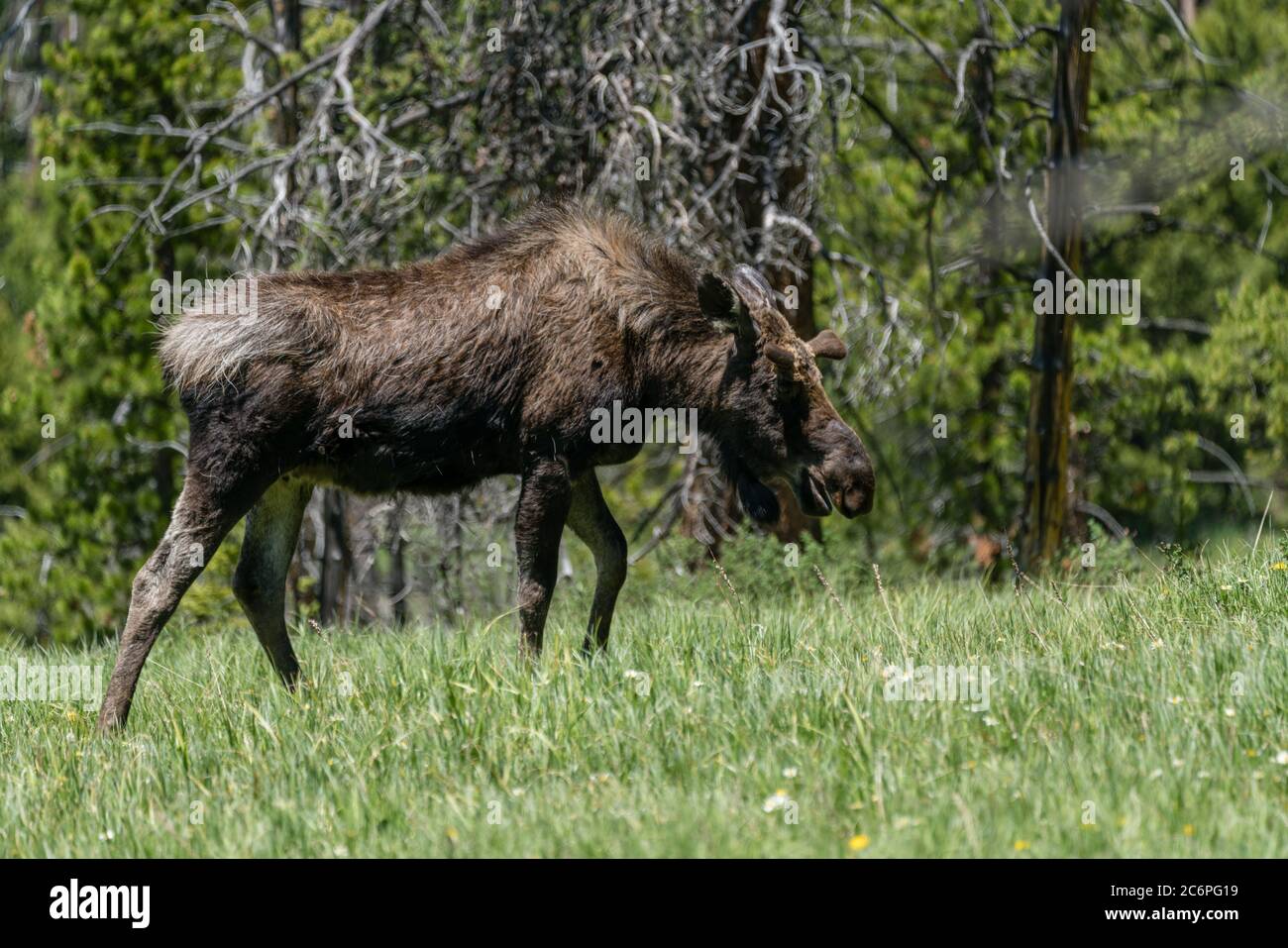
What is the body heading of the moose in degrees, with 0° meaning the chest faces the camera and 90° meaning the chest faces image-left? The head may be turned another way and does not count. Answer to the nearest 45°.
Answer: approximately 270°
